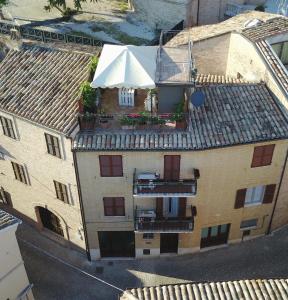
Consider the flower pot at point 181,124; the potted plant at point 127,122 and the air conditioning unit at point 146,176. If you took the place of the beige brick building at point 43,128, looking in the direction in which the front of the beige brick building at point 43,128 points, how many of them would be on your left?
3

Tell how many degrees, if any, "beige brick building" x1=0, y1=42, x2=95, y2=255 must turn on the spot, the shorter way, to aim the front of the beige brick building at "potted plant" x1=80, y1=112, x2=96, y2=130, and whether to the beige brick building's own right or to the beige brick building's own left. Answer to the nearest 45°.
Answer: approximately 90° to the beige brick building's own left

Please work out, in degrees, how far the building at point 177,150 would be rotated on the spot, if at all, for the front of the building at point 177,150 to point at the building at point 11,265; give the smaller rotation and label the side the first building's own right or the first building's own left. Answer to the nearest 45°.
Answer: approximately 45° to the first building's own right

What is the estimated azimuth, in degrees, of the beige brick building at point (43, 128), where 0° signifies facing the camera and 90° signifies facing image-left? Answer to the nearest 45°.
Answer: approximately 45°

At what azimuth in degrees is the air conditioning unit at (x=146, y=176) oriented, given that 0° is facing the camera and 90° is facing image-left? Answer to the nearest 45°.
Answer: approximately 0°

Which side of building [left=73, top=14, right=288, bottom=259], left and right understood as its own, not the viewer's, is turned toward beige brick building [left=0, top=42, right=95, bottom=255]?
right

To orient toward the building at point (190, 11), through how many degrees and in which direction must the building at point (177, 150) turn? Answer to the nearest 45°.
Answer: approximately 180°

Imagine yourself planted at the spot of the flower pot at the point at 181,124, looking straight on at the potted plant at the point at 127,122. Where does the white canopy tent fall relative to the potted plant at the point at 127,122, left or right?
right

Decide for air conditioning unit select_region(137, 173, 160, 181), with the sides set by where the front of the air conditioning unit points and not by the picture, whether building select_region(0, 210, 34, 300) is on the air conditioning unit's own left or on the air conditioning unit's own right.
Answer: on the air conditioning unit's own right

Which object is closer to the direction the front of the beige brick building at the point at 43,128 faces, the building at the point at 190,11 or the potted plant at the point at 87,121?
the potted plant

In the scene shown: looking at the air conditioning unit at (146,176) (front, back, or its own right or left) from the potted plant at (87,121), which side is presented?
right
